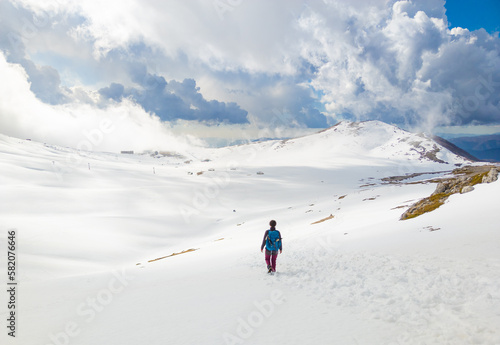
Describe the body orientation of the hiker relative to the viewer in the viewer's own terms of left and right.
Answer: facing away from the viewer
